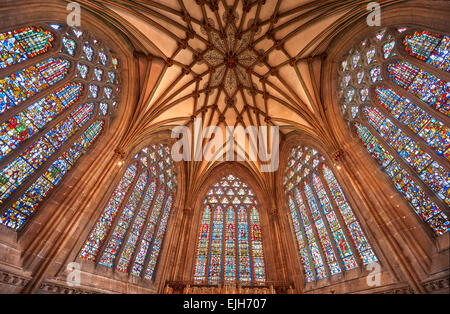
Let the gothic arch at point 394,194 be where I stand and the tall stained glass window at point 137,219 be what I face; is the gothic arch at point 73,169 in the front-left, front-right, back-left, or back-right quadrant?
front-left

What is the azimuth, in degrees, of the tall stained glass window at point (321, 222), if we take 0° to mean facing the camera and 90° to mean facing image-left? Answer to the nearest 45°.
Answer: approximately 45°

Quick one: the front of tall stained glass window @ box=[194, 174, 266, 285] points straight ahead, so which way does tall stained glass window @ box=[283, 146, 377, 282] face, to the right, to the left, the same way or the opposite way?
to the right

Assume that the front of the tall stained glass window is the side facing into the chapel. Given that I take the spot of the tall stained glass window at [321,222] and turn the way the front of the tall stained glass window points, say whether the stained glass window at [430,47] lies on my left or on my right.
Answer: on my left

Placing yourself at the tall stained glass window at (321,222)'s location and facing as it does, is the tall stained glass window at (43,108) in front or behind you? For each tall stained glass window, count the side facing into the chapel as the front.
in front

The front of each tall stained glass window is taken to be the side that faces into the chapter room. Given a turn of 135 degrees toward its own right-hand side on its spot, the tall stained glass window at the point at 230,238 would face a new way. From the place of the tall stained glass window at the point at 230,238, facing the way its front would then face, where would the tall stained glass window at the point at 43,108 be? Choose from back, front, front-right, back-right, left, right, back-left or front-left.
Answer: left

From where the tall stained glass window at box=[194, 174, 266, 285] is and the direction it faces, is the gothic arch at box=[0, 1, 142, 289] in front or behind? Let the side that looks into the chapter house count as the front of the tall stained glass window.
in front

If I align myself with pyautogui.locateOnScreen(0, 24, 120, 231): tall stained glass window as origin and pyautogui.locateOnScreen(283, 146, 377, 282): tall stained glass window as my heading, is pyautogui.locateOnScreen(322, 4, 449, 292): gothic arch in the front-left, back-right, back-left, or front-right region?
front-right

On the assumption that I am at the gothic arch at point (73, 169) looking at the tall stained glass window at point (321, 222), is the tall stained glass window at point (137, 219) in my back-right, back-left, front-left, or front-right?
front-left

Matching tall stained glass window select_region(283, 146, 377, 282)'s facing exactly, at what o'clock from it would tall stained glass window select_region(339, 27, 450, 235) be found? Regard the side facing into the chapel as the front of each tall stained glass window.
tall stained glass window select_region(339, 27, 450, 235) is roughly at 9 o'clock from tall stained glass window select_region(283, 146, 377, 282).

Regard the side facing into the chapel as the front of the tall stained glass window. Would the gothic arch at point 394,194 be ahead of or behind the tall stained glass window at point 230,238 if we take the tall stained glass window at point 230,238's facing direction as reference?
ahead

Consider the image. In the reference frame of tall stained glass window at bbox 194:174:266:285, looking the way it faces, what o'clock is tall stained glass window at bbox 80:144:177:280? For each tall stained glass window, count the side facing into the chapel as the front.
tall stained glass window at bbox 80:144:177:280 is roughly at 2 o'clock from tall stained glass window at bbox 194:174:266:285.

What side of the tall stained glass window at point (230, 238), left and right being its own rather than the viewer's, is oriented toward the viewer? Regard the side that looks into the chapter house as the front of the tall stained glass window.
front

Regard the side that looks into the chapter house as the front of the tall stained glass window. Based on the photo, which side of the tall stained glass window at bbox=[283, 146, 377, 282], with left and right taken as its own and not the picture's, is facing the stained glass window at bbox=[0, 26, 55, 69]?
front

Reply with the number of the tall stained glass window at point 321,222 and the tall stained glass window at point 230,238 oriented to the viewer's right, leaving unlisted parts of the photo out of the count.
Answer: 0

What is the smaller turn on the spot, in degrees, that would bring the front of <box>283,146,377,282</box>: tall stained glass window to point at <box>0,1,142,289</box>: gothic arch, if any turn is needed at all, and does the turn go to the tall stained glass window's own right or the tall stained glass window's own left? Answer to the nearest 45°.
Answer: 0° — it already faces it

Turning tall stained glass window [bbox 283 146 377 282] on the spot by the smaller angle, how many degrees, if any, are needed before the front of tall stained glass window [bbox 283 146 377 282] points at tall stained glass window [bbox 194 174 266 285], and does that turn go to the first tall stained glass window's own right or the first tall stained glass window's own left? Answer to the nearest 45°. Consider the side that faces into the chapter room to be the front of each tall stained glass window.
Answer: approximately 45° to the first tall stained glass window's own right
